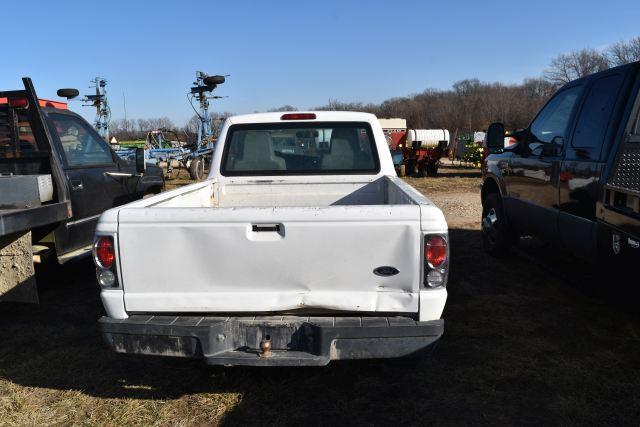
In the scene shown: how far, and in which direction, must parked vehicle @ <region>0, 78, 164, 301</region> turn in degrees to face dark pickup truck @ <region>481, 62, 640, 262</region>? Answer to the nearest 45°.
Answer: approximately 90° to its right

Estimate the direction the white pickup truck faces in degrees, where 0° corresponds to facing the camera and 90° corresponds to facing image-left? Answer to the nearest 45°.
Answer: approximately 180°

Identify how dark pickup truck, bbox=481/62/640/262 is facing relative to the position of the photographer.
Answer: facing away from the viewer and to the left of the viewer

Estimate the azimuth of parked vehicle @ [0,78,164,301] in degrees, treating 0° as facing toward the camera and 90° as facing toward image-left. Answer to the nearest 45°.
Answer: approximately 225°

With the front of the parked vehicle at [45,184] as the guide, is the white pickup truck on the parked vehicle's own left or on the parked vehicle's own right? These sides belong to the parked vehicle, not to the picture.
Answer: on the parked vehicle's own right

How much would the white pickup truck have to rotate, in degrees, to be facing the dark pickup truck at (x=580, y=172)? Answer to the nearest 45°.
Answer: approximately 45° to its right

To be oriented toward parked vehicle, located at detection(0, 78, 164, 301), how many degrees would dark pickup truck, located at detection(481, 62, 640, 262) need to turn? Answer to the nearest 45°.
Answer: approximately 45° to its left

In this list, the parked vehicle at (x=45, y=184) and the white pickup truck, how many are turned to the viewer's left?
0
